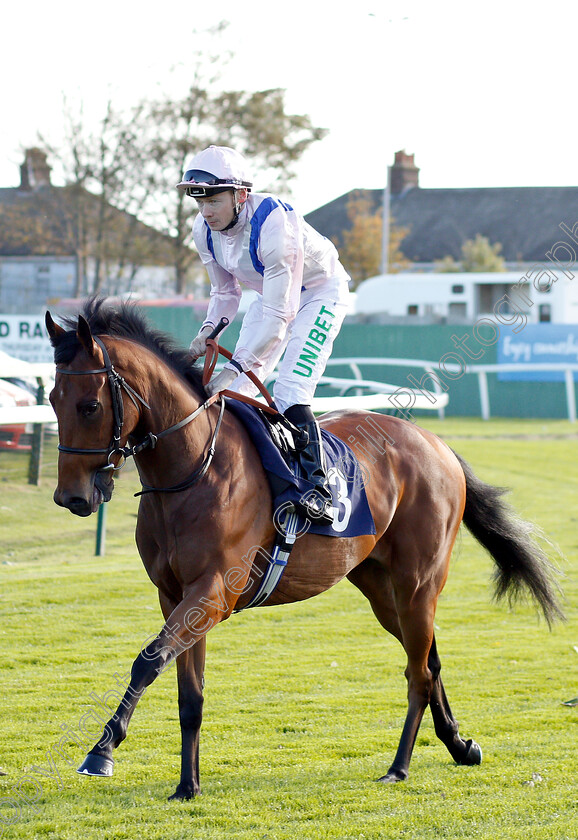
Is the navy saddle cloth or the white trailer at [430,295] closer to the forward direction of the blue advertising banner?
the navy saddle cloth

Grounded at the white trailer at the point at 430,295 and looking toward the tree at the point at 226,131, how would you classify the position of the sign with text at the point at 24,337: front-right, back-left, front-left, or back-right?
front-left

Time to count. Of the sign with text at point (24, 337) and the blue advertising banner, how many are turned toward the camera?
2

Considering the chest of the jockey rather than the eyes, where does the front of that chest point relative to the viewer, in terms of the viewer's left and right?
facing the viewer and to the left of the viewer

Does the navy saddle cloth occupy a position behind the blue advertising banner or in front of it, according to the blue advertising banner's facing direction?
in front

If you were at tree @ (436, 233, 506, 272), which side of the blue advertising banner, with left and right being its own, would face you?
back

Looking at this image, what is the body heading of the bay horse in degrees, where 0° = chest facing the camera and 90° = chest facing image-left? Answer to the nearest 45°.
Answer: approximately 45°

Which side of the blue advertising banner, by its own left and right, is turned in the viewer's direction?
front

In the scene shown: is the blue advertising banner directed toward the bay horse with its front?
yes

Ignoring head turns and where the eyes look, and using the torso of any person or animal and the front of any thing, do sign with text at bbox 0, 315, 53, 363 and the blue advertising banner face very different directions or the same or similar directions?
same or similar directions
